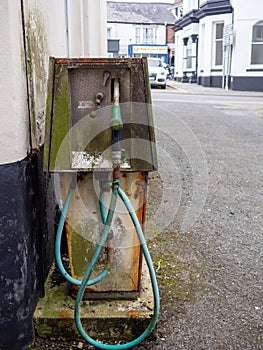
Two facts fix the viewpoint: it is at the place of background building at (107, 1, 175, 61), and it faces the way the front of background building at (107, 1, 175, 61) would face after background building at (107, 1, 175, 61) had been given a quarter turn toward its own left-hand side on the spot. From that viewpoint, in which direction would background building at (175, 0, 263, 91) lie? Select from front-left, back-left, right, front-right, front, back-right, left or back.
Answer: right

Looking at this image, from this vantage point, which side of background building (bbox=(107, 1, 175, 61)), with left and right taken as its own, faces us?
front

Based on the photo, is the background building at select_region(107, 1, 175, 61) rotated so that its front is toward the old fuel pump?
yes
